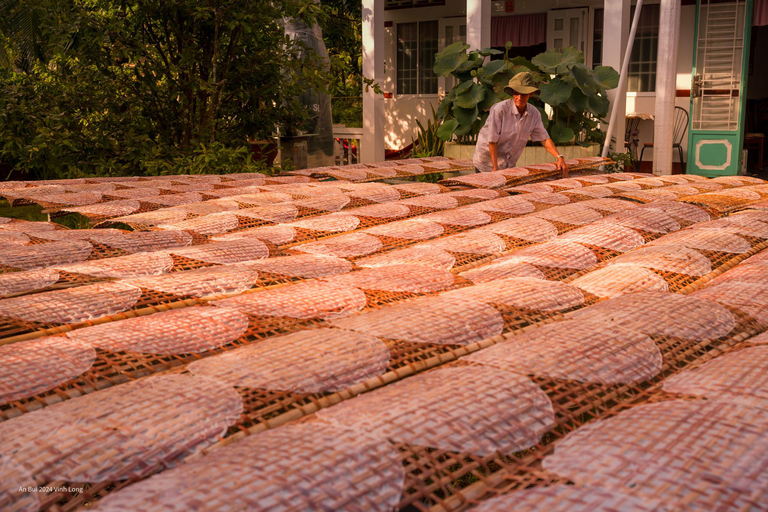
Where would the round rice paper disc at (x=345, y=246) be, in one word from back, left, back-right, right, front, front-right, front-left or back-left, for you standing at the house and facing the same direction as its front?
front

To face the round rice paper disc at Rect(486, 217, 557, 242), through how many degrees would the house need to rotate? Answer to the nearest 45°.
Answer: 0° — it already faces it

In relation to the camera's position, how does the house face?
facing the viewer

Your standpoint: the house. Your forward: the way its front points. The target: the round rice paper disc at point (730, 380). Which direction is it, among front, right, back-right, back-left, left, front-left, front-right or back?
front

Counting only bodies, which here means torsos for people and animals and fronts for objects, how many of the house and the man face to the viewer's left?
0

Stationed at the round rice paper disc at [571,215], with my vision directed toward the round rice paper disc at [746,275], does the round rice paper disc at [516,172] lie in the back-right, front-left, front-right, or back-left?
back-left

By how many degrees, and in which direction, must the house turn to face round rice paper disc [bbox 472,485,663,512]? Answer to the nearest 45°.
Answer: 0° — it already faces it

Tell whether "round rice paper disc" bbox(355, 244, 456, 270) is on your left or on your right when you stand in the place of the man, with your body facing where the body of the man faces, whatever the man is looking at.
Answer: on your right

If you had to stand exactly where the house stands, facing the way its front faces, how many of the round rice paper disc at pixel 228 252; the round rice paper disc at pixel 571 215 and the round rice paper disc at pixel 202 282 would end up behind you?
0

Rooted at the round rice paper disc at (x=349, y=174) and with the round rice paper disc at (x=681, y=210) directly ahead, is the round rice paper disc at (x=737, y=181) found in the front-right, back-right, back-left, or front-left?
front-left

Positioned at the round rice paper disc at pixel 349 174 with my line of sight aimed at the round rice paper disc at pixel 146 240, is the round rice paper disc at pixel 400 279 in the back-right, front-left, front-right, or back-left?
front-left

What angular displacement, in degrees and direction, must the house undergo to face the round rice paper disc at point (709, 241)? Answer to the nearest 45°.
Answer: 0° — it already faces it

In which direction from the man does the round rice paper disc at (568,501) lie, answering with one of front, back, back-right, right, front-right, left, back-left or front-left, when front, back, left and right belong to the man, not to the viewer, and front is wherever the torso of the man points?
front-right

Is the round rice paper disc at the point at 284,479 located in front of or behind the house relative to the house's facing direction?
in front

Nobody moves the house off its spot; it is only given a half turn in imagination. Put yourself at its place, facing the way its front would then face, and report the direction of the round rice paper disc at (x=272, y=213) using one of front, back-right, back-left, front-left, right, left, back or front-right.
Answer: back

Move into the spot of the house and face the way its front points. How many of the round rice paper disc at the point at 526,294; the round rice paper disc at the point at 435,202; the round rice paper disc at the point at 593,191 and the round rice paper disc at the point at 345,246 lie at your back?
0

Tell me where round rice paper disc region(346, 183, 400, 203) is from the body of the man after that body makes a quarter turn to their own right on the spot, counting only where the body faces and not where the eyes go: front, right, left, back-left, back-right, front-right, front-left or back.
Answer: front-left

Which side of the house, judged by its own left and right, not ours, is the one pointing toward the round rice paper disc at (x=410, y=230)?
front

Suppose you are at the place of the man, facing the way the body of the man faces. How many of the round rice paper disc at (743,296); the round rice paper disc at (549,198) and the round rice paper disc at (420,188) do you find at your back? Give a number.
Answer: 0

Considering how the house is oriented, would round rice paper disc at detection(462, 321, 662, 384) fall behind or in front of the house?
in front

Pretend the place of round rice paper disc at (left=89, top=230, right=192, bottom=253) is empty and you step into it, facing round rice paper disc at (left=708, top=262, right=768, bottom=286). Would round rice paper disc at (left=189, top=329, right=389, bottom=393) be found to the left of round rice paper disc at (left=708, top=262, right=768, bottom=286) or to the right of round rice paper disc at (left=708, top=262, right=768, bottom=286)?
right
